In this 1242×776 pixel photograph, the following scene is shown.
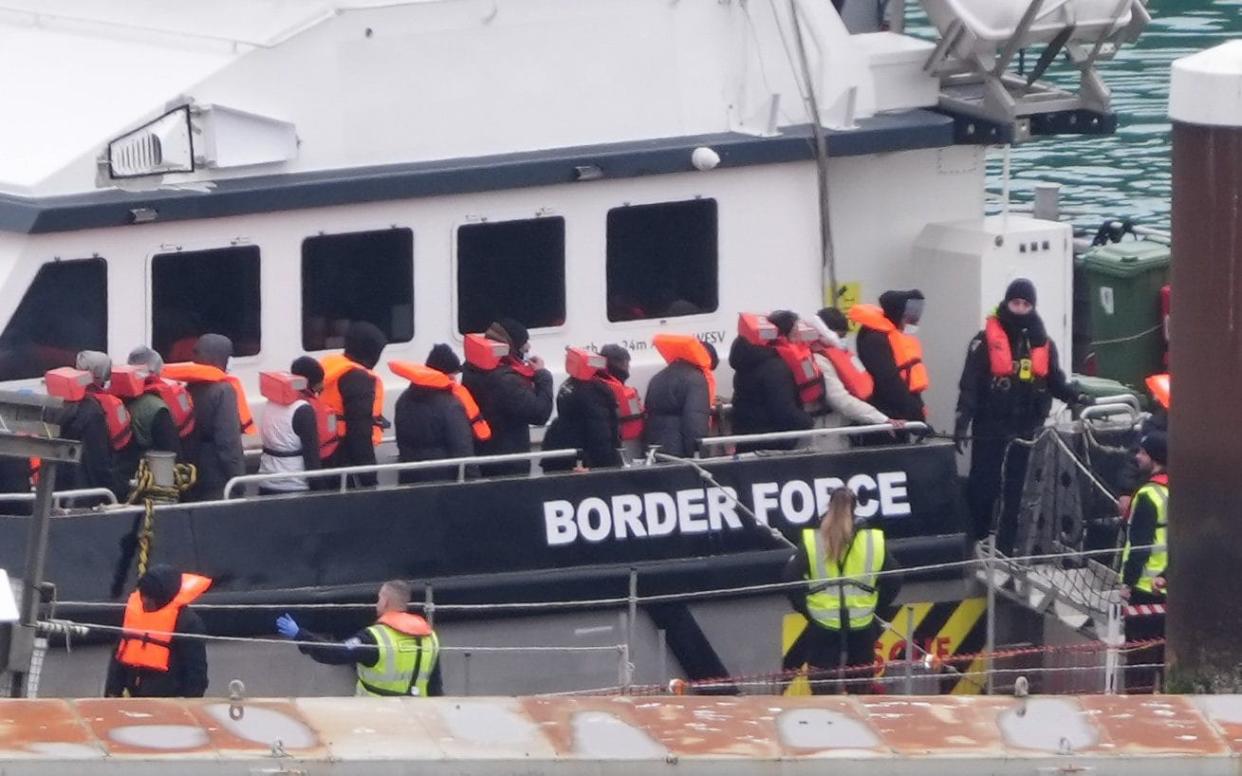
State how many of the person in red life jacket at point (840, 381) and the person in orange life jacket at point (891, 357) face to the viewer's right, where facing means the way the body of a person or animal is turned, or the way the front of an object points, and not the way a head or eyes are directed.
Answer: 2

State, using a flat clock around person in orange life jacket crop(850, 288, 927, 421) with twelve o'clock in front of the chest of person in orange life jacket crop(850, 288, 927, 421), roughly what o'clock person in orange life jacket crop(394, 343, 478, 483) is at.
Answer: person in orange life jacket crop(394, 343, 478, 483) is roughly at 5 o'clock from person in orange life jacket crop(850, 288, 927, 421).

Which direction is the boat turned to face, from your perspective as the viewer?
facing to the left of the viewer

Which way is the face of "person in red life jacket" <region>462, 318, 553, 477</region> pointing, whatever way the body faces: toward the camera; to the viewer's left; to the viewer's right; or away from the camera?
to the viewer's right

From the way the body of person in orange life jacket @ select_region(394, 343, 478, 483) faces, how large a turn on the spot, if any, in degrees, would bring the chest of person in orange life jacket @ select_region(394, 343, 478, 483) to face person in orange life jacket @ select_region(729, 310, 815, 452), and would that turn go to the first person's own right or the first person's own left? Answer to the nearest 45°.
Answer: approximately 45° to the first person's own right

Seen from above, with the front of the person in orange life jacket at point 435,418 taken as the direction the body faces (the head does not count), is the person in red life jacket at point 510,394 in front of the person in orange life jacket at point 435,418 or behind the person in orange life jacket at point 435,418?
in front

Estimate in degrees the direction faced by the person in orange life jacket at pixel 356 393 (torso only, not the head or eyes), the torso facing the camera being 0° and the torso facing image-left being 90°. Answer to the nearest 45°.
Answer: approximately 270°

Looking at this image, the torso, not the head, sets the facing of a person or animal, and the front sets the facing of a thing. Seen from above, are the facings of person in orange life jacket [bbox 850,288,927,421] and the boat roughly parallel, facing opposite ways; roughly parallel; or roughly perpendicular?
roughly parallel, facing opposite ways

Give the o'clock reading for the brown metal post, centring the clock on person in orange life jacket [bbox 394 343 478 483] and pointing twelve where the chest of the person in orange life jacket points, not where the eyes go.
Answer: The brown metal post is roughly at 2 o'clock from the person in orange life jacket.

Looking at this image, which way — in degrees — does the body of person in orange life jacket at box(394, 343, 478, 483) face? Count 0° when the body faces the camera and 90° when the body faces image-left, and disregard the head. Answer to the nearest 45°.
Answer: approximately 225°

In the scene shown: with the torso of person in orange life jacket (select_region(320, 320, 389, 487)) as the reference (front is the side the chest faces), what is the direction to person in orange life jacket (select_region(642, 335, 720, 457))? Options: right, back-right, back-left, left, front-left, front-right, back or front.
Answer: front

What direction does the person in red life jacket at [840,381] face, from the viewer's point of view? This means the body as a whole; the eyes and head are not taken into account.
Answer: to the viewer's right

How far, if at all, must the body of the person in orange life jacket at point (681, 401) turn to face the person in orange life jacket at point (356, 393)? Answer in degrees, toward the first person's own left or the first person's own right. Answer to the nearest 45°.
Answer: approximately 135° to the first person's own left

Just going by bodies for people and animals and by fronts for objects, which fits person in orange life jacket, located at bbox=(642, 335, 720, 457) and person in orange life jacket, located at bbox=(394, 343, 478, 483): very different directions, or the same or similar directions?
same or similar directions
